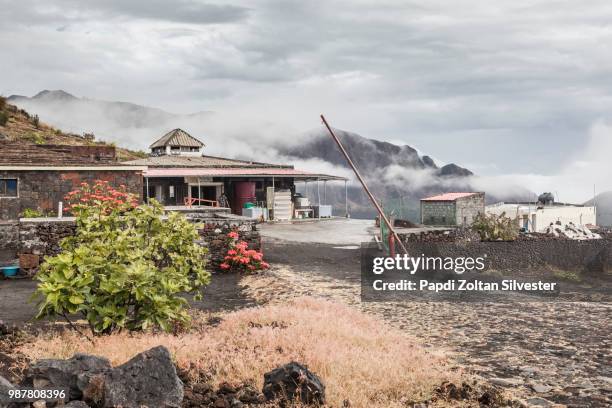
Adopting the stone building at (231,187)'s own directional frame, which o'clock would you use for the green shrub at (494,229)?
The green shrub is roughly at 11 o'clock from the stone building.

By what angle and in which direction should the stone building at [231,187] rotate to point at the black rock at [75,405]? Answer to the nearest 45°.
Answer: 0° — it already faces it

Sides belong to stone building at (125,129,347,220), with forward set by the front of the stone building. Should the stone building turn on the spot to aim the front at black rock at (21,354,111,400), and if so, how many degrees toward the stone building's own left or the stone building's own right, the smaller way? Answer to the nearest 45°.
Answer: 0° — it already faces it

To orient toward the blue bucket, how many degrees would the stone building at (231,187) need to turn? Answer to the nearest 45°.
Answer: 0° — it already faces it

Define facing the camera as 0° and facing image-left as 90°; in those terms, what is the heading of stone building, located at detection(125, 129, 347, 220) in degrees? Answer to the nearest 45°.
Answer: approximately 0°

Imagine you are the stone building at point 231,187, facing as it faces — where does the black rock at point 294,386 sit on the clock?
The black rock is roughly at 12 o'clock from the stone building.

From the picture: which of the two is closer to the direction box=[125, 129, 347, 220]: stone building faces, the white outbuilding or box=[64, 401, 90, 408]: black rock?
the black rock

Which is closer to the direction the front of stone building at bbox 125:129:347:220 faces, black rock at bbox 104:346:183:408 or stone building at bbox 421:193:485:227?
the black rock

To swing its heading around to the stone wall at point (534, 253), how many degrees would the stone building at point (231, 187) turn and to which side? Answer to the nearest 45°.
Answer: approximately 45° to its left
